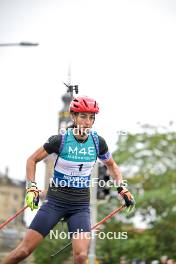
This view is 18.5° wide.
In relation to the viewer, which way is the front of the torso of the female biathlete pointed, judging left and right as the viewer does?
facing the viewer and to the right of the viewer

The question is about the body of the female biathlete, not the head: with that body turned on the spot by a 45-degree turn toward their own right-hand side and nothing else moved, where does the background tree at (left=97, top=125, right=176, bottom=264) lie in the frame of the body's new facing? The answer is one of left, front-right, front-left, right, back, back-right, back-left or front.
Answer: back
